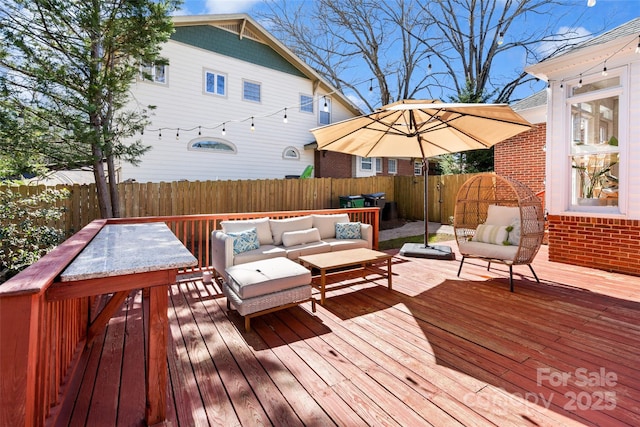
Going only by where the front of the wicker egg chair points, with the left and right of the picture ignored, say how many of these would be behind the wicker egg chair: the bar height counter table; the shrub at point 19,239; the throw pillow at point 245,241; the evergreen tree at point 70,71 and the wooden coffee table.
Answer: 0

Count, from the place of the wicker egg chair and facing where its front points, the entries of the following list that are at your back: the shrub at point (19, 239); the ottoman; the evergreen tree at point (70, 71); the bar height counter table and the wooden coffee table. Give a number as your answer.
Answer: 0

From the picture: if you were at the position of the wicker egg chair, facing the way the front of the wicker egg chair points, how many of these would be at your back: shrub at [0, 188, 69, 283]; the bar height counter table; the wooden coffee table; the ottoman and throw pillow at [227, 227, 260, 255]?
0

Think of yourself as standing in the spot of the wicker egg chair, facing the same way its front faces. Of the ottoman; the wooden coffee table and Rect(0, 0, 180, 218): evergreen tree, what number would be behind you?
0

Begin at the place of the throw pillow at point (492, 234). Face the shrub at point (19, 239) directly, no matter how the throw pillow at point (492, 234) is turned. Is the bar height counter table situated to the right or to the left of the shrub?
left

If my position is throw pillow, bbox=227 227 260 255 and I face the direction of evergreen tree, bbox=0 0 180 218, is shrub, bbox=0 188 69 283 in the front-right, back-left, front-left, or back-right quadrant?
front-left

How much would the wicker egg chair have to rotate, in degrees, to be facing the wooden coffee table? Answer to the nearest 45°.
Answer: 0° — it already faces it

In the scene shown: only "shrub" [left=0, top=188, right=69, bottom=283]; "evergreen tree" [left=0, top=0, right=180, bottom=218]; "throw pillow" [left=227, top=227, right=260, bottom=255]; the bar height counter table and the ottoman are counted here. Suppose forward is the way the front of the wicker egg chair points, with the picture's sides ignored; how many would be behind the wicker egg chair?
0

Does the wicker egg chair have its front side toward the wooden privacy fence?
no

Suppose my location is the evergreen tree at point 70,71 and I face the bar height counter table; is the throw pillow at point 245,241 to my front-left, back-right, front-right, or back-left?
front-left

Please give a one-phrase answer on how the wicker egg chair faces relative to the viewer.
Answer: facing the viewer and to the left of the viewer

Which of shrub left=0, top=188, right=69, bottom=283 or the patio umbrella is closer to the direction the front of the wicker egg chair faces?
the shrub

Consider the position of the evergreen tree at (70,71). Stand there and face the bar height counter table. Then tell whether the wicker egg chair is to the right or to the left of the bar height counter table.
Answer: left

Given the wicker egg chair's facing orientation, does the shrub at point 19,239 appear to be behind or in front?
in front

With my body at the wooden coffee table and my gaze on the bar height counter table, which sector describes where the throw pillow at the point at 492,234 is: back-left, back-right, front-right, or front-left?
back-left
